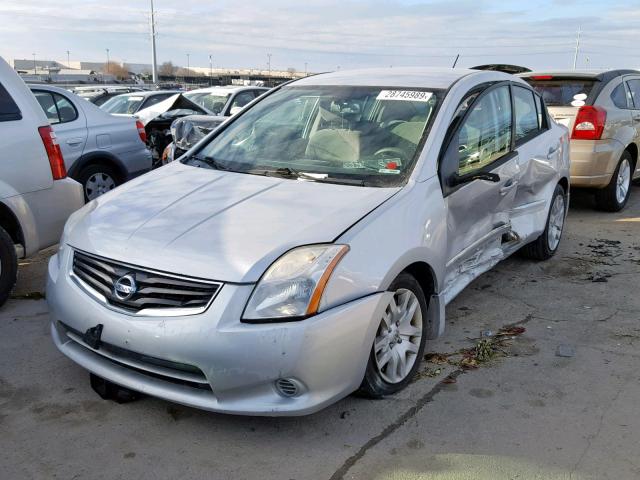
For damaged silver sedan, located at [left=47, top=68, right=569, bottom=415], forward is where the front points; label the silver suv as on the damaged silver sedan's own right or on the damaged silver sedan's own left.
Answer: on the damaged silver sedan's own right

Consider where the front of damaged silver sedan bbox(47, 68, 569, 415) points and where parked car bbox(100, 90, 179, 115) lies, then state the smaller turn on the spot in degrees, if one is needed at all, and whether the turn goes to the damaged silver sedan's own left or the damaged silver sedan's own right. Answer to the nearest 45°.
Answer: approximately 135° to the damaged silver sedan's own right

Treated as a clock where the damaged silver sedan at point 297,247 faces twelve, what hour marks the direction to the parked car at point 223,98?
The parked car is roughly at 4 o'clock from the damaged silver sedan.

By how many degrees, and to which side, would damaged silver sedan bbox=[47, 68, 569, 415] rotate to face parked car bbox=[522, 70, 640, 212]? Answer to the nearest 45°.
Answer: approximately 180°

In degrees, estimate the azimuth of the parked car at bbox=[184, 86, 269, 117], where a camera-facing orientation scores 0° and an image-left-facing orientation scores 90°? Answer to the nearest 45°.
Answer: approximately 45°

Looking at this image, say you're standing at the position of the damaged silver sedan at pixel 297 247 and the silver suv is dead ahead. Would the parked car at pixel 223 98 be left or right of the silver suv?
right

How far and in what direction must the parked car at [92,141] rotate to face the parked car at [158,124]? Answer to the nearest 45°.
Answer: approximately 90° to its right

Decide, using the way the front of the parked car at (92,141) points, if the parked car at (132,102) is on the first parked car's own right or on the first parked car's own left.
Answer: on the first parked car's own right

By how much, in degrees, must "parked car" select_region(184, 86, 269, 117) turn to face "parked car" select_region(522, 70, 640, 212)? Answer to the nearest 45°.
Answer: approximately 90° to its left

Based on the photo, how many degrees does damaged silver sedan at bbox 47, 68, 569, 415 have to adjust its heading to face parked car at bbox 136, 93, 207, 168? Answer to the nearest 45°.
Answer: approximately 135° to its right

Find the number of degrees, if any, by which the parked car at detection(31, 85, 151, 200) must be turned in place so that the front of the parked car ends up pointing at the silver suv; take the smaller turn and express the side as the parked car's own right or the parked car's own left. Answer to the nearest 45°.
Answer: approximately 90° to the parked car's own left
